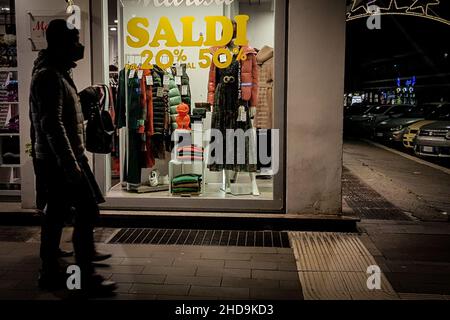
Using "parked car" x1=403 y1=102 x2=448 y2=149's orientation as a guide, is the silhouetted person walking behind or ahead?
ahead

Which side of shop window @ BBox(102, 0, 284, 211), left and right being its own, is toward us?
front

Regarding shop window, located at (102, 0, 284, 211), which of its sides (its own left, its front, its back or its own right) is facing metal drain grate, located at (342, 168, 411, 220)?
left

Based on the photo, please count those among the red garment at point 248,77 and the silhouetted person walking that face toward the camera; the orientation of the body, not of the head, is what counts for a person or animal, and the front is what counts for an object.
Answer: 1

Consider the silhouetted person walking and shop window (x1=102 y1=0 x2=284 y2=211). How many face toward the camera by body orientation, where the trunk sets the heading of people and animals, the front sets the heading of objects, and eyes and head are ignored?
1

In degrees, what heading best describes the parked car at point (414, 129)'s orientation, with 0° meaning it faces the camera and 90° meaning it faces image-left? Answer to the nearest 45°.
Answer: approximately 45°

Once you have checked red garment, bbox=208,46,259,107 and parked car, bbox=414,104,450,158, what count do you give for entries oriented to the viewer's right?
0

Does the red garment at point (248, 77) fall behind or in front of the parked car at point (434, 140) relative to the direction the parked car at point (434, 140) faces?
in front

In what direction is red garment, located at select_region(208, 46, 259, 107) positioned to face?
toward the camera

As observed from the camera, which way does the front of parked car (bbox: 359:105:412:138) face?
facing the viewer and to the left of the viewer

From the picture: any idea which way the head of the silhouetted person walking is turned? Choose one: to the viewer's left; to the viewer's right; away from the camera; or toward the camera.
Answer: to the viewer's right
